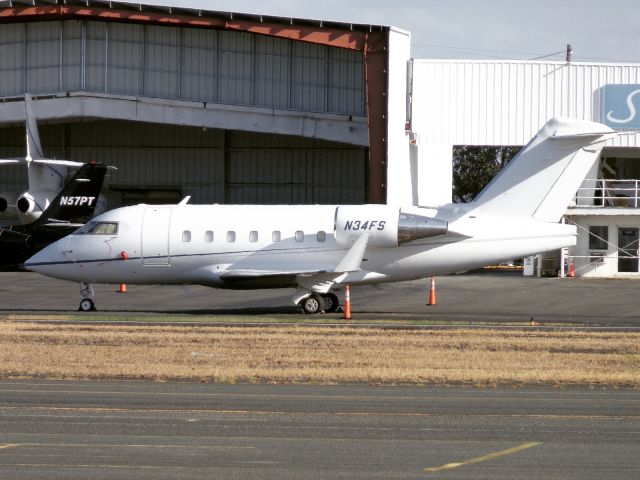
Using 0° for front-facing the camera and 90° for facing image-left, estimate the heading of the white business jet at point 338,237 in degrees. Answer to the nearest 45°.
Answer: approximately 90°

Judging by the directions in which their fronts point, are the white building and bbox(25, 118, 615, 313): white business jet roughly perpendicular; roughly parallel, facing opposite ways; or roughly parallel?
roughly perpendicular

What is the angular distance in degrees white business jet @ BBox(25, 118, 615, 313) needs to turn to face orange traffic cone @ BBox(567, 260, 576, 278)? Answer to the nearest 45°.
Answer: approximately 135° to its right

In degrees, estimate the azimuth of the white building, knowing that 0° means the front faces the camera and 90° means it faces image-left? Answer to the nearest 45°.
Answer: approximately 0°

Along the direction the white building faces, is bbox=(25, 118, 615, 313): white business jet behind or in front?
in front
